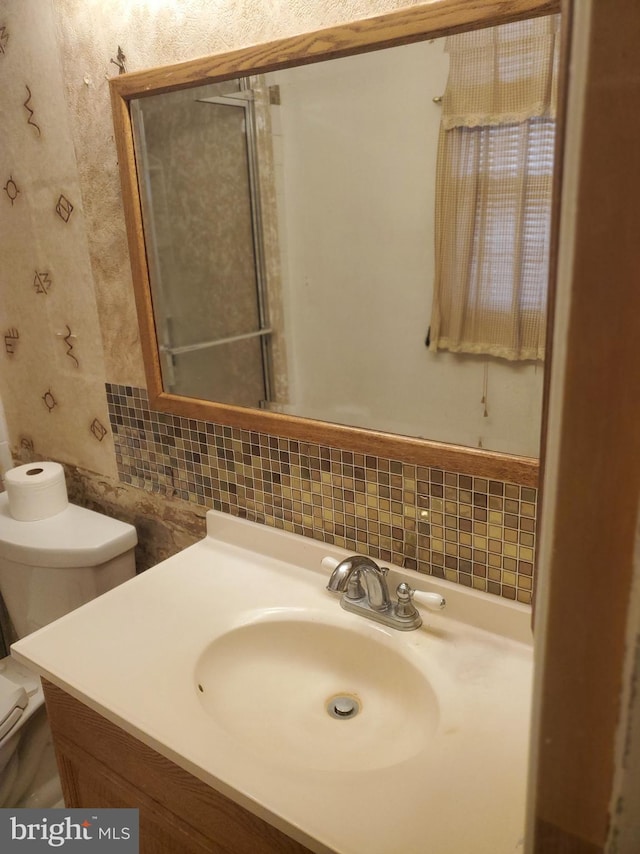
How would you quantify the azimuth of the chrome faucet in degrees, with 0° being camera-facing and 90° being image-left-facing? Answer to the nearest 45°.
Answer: approximately 45°

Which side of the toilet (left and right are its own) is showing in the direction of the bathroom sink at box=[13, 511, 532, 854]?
left

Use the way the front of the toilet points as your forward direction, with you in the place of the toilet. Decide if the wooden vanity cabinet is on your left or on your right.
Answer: on your left

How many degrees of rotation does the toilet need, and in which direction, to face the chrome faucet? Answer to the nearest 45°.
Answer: approximately 90° to its left

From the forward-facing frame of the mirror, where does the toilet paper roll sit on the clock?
The toilet paper roll is roughly at 2 o'clock from the mirror.

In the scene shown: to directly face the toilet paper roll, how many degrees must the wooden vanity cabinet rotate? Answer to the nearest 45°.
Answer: approximately 135° to its right

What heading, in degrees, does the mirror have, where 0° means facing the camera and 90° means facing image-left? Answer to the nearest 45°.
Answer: approximately 45°

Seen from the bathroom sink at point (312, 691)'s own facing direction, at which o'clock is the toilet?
The toilet is roughly at 3 o'clock from the bathroom sink.

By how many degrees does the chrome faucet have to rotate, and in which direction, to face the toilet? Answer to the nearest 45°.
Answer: approximately 45° to its right

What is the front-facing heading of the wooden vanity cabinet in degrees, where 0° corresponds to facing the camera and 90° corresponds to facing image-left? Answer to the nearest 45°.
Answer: approximately 45°
